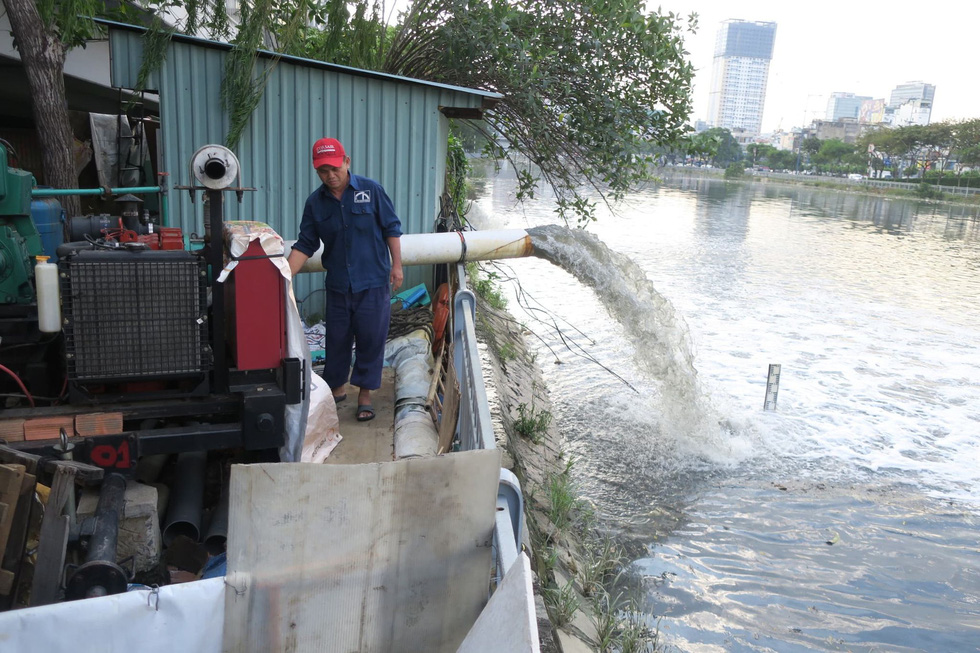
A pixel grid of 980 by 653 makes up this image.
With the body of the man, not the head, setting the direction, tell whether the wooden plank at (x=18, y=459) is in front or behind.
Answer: in front

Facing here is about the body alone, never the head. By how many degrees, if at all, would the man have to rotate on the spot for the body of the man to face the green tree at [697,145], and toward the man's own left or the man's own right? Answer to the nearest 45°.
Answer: approximately 135° to the man's own left

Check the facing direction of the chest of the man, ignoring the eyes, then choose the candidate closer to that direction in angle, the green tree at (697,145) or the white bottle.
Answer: the white bottle

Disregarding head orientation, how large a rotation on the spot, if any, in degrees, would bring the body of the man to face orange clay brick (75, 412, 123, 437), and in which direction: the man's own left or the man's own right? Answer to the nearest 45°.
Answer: approximately 45° to the man's own right

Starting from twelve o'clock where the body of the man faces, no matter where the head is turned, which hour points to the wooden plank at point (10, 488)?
The wooden plank is roughly at 1 o'clock from the man.

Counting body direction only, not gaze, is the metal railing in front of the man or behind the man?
in front

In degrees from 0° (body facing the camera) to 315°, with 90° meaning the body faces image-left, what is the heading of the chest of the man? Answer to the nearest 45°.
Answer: approximately 0°

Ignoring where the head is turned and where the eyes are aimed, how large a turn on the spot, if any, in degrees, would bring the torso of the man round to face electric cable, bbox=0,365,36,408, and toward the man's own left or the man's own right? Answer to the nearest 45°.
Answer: approximately 45° to the man's own right

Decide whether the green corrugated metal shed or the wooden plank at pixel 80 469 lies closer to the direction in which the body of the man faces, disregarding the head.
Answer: the wooden plank

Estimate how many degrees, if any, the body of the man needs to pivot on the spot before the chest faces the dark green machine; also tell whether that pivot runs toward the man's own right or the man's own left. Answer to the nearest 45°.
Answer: approximately 90° to the man's own right

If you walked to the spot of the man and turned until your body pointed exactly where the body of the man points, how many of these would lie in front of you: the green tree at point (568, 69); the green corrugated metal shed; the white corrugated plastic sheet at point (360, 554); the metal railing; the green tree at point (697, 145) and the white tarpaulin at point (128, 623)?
3

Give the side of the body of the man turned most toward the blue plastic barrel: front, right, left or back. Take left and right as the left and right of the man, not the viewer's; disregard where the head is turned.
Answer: right

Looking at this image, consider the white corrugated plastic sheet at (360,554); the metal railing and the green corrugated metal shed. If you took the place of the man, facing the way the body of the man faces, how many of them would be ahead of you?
2
